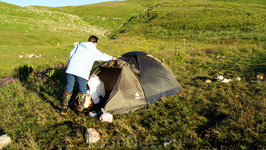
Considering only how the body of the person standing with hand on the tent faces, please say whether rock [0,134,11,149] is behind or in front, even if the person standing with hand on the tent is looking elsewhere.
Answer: behind

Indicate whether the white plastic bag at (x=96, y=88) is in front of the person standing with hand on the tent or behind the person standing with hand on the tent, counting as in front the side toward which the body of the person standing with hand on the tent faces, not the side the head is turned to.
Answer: in front

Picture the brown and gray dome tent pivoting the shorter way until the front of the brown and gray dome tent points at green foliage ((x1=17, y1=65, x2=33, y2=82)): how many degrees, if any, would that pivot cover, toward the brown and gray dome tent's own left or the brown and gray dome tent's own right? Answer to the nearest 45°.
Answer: approximately 90° to the brown and gray dome tent's own right

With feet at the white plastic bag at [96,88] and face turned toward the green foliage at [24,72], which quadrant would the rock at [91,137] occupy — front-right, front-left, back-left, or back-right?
back-left

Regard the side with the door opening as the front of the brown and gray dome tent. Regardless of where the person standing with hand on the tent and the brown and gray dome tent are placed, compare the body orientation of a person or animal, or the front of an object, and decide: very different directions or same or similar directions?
very different directions

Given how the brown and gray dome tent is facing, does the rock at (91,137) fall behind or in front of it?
in front

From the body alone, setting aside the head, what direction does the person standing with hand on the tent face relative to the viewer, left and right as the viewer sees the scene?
facing away from the viewer and to the right of the viewer

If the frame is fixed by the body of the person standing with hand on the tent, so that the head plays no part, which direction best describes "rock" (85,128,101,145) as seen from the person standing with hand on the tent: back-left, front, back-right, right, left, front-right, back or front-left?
back-right

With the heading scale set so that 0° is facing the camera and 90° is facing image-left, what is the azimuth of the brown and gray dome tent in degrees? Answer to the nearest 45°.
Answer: approximately 45°
